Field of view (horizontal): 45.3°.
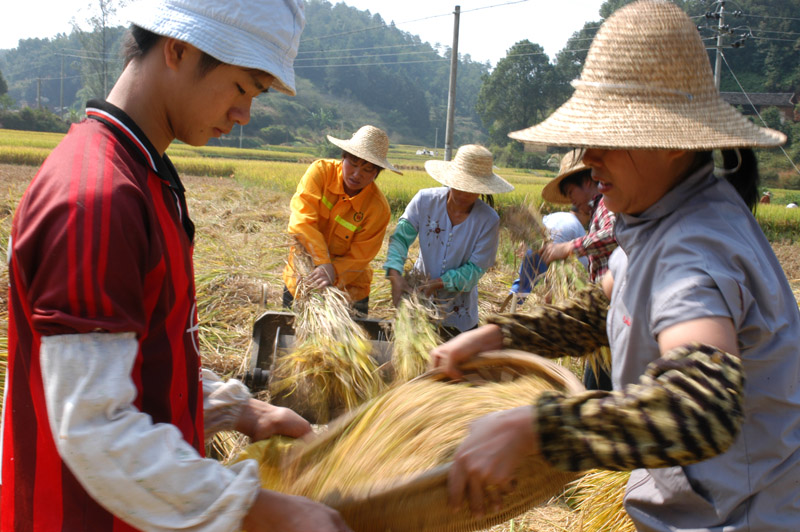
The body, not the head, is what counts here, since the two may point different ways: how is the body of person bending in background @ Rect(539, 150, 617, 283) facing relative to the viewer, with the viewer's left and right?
facing to the left of the viewer

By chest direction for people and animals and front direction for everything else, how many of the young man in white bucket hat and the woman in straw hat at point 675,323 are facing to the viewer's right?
1

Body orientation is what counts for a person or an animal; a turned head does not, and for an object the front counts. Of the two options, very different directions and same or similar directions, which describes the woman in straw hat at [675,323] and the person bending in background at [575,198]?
same or similar directions

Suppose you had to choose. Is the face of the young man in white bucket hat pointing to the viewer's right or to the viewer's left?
to the viewer's right

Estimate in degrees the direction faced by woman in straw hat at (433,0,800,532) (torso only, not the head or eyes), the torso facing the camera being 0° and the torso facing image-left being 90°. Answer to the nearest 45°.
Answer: approximately 90°

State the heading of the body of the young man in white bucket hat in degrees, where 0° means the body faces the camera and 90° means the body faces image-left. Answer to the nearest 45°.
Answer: approximately 270°

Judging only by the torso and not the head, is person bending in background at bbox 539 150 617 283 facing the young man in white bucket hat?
no

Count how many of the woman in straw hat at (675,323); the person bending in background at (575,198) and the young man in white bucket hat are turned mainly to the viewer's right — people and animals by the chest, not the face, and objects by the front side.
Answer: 1

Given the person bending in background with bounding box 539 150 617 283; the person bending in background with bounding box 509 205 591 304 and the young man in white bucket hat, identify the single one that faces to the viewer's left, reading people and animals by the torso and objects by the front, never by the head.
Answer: the person bending in background with bounding box 539 150 617 283
